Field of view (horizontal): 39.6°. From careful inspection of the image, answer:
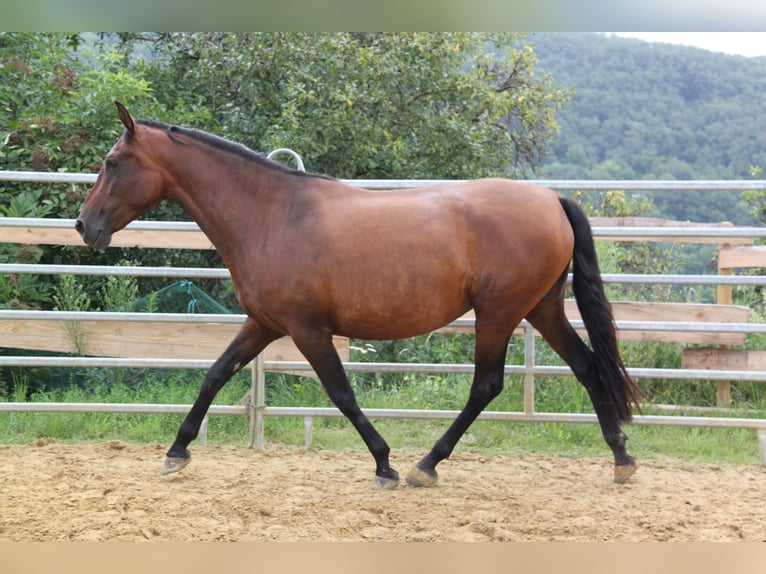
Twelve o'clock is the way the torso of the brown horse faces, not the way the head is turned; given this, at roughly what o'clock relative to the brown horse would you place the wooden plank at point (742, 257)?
The wooden plank is roughly at 5 o'clock from the brown horse.

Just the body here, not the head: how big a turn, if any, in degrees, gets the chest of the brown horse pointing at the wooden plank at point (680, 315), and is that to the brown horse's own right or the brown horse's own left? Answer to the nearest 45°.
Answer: approximately 135° to the brown horse's own right

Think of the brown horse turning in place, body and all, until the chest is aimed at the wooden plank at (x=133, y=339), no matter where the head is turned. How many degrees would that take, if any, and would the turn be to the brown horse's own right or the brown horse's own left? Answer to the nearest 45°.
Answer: approximately 45° to the brown horse's own right

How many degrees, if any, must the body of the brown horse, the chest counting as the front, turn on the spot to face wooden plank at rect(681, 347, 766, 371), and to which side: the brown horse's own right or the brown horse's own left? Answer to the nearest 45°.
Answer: approximately 135° to the brown horse's own right

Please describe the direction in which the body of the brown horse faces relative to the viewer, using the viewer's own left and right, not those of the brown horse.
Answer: facing to the left of the viewer

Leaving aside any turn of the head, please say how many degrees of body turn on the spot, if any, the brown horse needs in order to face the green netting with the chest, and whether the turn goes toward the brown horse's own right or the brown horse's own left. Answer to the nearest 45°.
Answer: approximately 45° to the brown horse's own right

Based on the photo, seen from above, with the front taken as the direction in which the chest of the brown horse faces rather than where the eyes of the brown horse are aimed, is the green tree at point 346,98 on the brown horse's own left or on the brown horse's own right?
on the brown horse's own right
